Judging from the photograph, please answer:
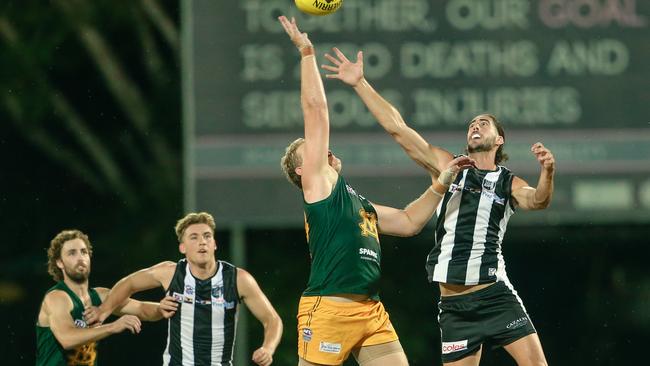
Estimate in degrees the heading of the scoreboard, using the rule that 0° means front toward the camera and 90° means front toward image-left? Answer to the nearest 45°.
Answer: approximately 0°
